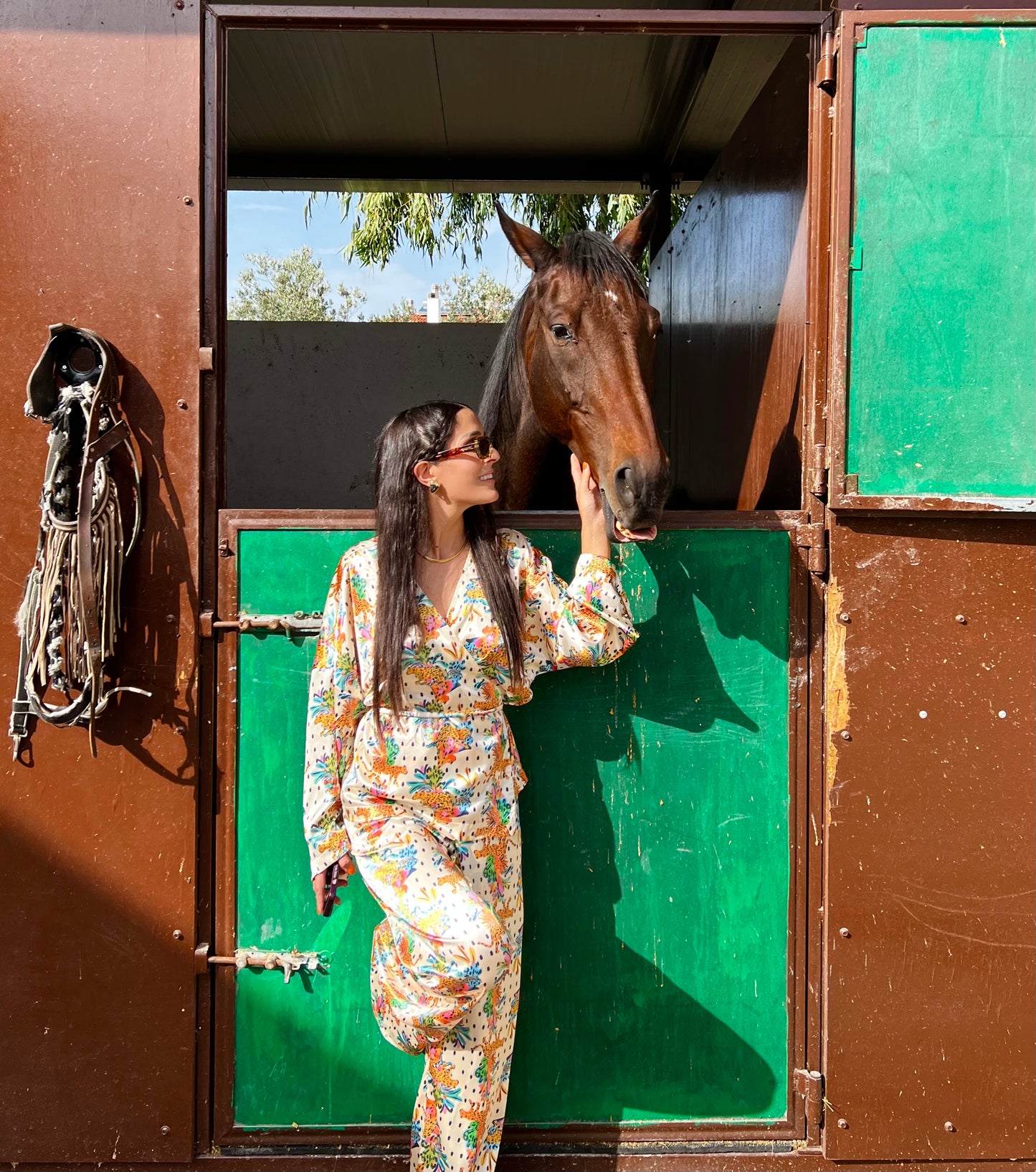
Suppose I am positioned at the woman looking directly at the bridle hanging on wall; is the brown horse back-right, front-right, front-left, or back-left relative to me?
back-right

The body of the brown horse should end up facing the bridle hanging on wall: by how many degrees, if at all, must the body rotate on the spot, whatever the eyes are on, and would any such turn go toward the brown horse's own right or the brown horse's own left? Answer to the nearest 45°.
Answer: approximately 135° to the brown horse's own right

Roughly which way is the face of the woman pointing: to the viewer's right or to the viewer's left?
to the viewer's right
